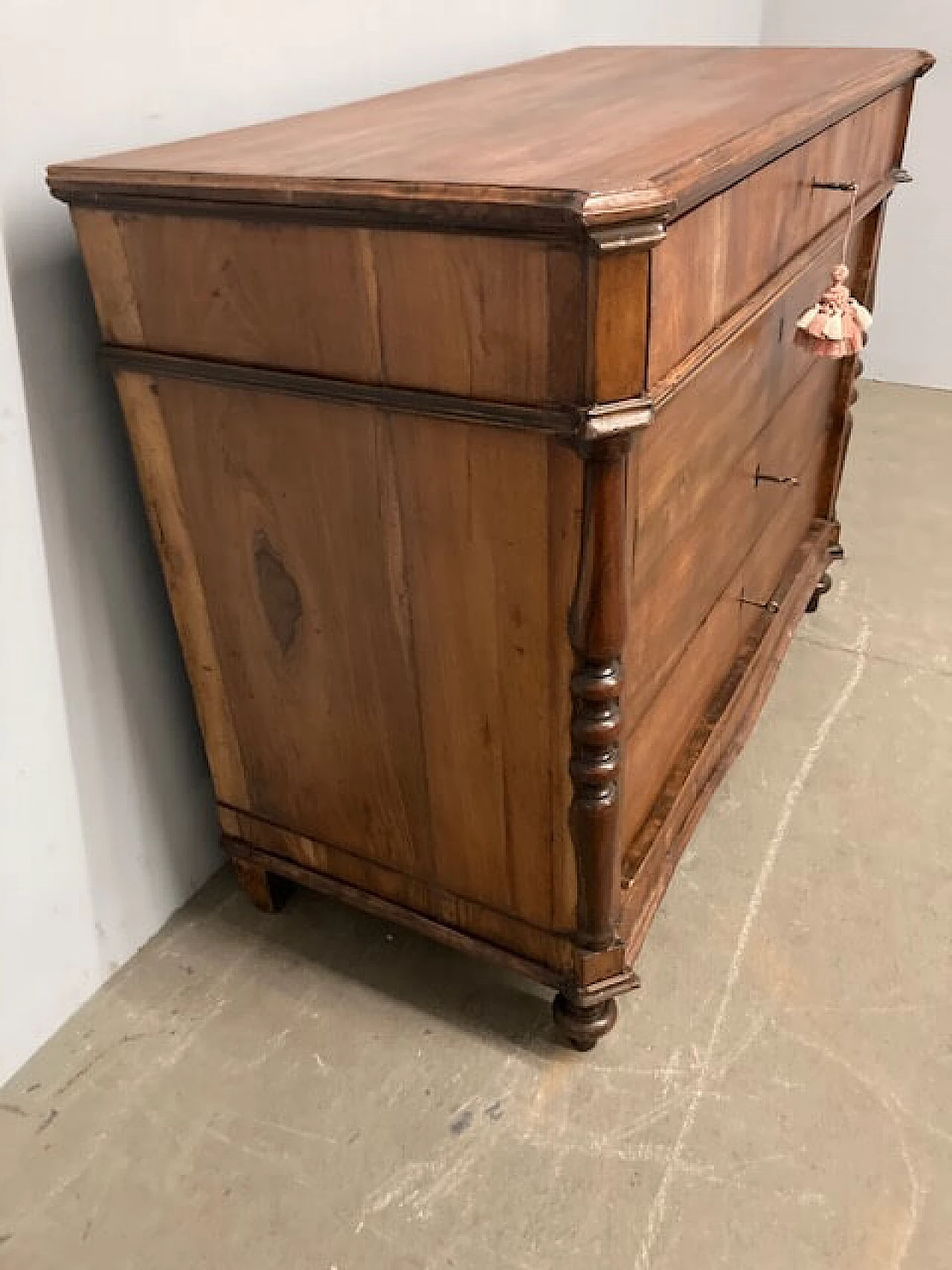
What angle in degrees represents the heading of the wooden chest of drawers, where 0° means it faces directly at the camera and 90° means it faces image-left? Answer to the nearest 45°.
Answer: approximately 315°
